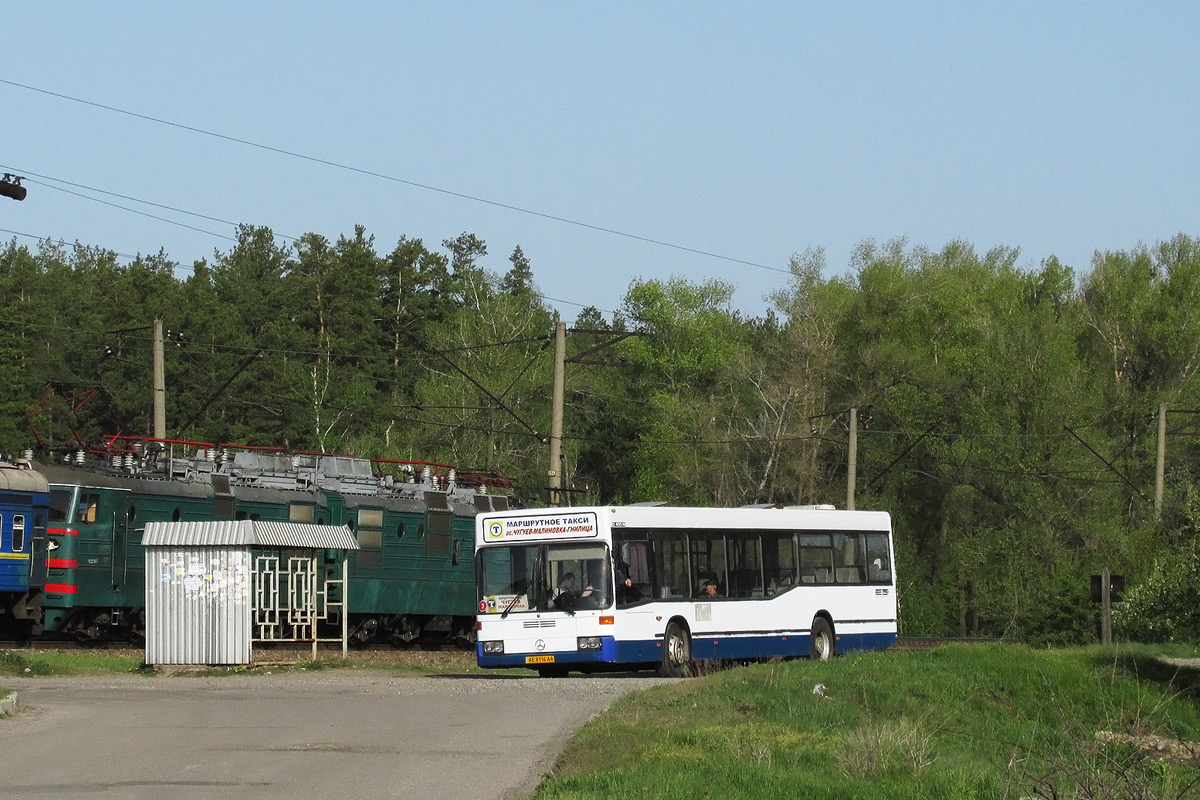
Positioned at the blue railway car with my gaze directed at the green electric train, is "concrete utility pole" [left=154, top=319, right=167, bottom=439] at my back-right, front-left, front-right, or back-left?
front-left

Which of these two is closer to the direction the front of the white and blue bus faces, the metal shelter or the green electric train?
the metal shelter

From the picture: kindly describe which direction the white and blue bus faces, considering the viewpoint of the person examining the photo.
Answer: facing the viewer and to the left of the viewer

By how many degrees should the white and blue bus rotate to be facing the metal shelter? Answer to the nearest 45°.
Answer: approximately 45° to its right

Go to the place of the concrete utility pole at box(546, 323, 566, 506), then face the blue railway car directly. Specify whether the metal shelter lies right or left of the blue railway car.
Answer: left

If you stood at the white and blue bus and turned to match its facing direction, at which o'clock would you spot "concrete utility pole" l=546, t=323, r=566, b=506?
The concrete utility pole is roughly at 4 o'clock from the white and blue bus.

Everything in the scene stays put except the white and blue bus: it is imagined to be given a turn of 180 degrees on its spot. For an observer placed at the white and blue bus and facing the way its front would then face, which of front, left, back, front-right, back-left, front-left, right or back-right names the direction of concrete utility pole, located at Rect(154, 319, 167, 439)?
left

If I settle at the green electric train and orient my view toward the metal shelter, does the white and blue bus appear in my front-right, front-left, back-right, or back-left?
front-left

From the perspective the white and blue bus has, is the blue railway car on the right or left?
on its right

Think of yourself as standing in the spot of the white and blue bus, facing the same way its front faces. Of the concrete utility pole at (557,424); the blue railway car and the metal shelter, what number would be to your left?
0

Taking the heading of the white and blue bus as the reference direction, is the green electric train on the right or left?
on its right

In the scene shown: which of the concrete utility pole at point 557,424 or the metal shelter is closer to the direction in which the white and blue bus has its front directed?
the metal shelter
